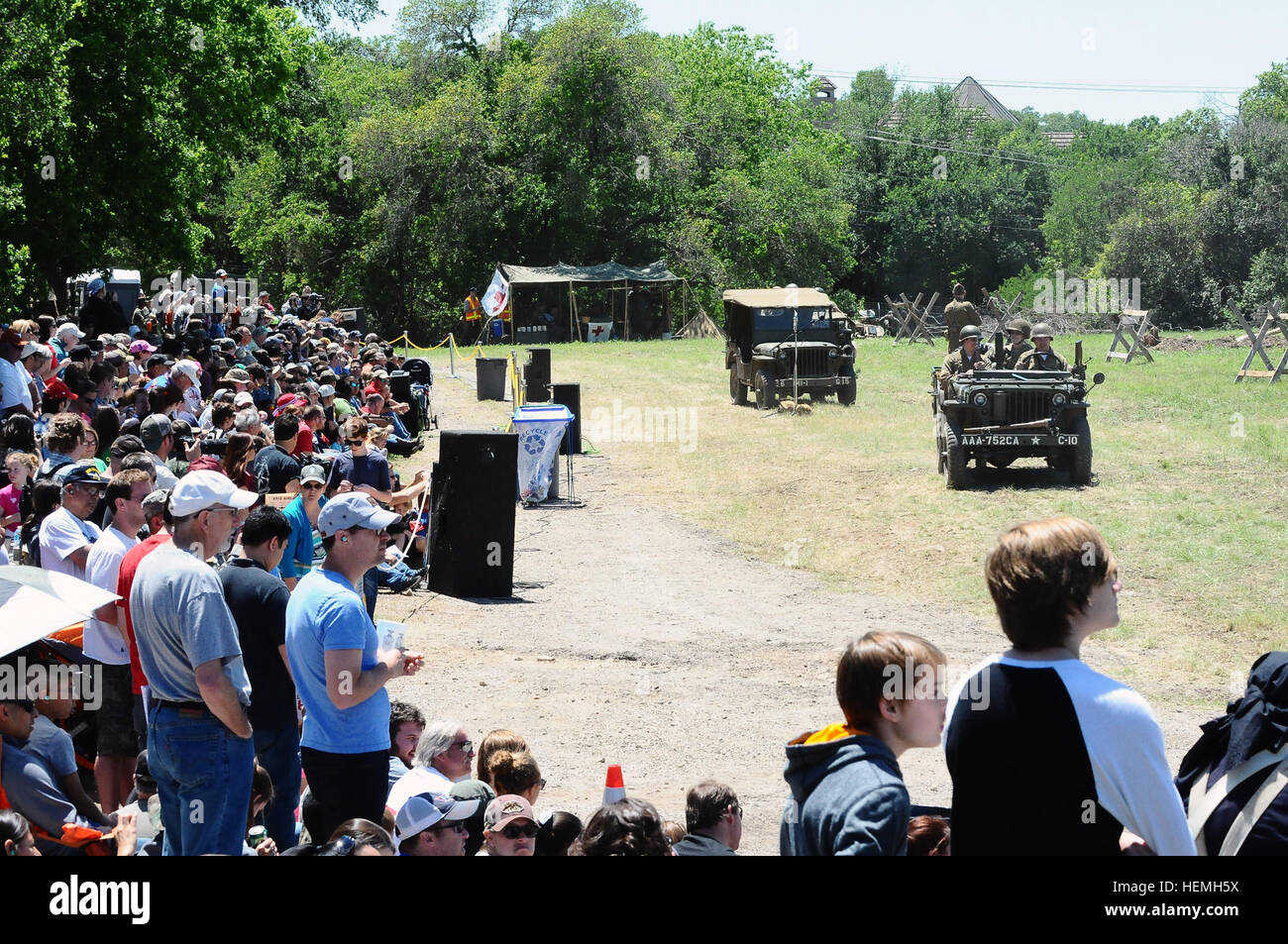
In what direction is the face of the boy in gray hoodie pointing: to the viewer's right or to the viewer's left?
to the viewer's right

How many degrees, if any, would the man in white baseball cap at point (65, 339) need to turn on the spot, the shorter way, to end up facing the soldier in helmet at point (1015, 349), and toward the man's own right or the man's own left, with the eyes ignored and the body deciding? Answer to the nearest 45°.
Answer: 0° — they already face them

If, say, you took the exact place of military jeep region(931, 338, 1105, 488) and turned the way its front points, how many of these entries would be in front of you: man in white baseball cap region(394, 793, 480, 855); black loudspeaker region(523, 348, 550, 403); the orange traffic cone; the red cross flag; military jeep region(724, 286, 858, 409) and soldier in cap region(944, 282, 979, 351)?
2

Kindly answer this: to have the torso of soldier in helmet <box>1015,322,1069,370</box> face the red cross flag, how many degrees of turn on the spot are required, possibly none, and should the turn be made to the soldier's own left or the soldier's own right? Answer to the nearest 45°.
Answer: approximately 135° to the soldier's own right

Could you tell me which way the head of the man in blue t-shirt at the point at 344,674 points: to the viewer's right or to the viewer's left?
to the viewer's right

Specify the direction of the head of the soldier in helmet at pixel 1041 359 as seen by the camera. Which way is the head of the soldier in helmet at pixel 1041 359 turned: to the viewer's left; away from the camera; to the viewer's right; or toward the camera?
toward the camera

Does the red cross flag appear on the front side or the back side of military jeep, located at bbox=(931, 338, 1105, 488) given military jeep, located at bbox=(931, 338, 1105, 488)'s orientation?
on the back side

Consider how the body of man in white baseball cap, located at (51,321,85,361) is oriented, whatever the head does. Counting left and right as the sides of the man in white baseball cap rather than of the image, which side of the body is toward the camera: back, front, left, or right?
right

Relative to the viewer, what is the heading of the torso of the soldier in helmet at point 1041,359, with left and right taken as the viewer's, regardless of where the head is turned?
facing the viewer

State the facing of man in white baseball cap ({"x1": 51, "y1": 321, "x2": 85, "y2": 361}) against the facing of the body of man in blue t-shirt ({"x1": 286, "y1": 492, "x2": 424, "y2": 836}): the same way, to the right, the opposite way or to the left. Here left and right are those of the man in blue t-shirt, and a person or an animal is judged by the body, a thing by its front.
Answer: the same way

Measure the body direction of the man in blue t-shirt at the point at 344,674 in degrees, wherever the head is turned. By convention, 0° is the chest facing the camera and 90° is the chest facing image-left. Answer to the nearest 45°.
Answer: approximately 270°

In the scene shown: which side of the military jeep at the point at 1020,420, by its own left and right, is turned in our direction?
front

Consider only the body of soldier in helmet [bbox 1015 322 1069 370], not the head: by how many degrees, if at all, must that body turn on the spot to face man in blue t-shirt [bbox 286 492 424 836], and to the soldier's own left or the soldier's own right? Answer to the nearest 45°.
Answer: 0° — they already face them
